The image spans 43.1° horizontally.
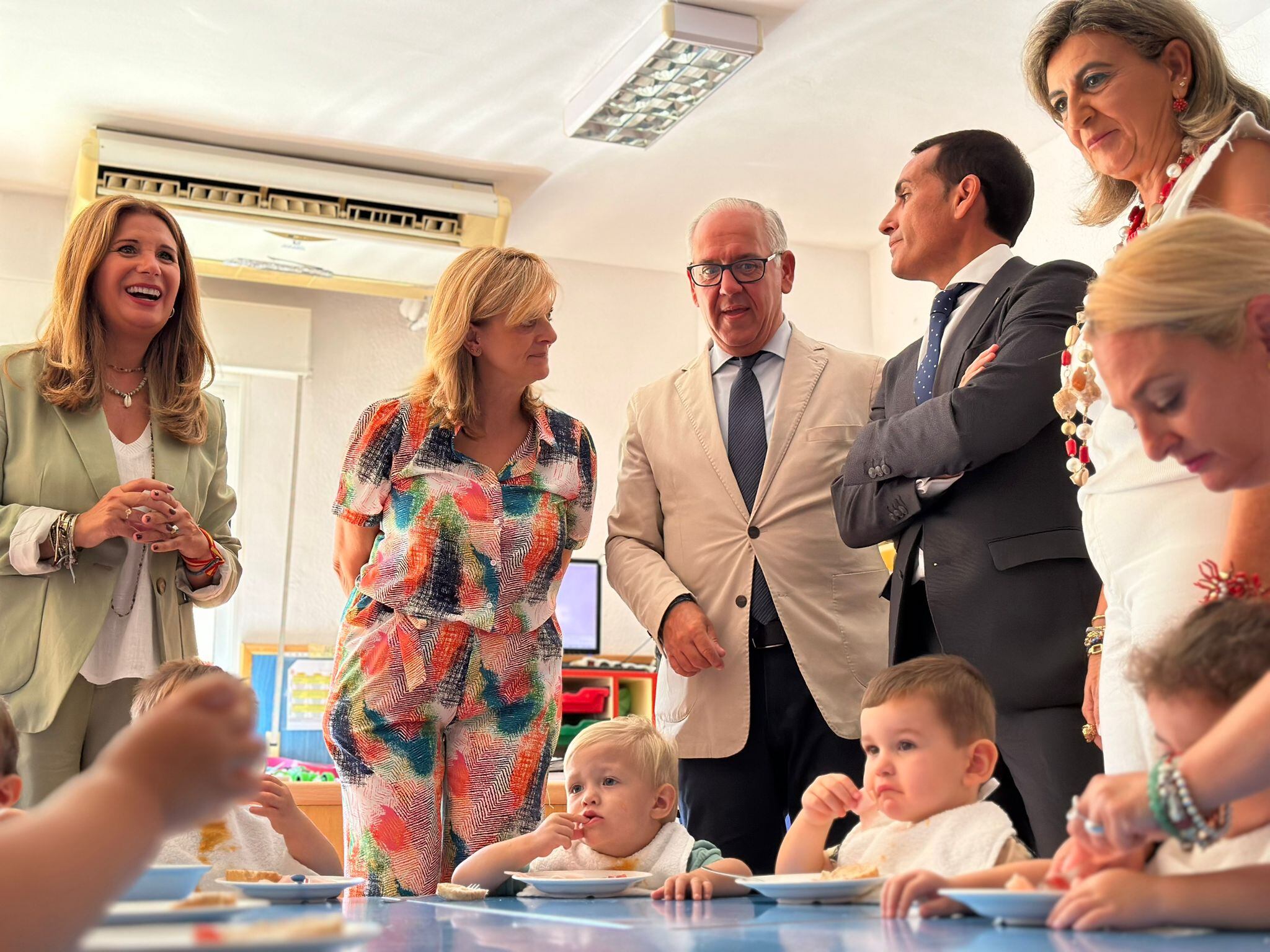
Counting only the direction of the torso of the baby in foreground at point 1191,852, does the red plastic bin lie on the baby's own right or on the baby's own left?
on the baby's own right

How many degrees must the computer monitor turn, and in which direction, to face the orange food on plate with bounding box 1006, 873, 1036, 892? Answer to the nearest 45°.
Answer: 0° — it already faces it

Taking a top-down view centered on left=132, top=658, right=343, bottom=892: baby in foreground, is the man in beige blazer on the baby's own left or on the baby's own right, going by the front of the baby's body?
on the baby's own left

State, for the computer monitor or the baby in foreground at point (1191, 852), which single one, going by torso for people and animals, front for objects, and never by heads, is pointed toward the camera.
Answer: the computer monitor

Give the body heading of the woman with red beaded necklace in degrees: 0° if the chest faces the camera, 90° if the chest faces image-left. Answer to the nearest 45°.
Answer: approximately 45°

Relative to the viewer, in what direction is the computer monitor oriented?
toward the camera

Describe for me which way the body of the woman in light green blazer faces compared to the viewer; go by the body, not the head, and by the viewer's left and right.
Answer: facing the viewer and to the right of the viewer

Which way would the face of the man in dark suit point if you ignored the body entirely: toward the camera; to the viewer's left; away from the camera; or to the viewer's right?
to the viewer's left

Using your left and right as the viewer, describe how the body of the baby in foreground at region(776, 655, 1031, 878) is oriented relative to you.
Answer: facing the viewer and to the left of the viewer

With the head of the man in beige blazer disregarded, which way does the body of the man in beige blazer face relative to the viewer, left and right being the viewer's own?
facing the viewer

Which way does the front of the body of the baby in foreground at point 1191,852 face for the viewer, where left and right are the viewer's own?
facing to the left of the viewer
